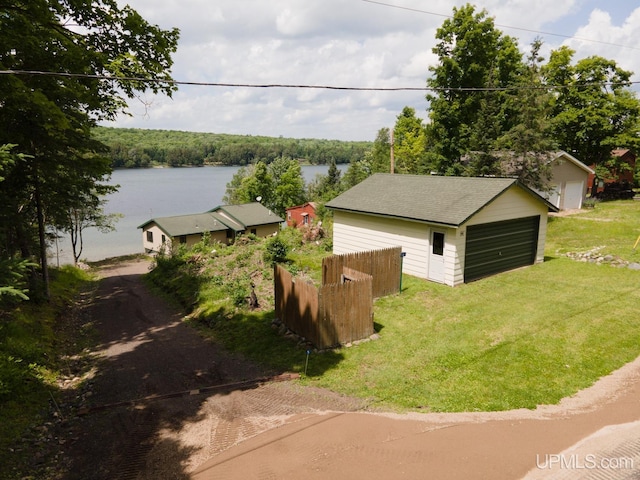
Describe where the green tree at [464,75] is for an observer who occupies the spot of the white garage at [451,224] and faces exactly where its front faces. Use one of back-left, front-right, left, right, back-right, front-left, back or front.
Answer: back-left

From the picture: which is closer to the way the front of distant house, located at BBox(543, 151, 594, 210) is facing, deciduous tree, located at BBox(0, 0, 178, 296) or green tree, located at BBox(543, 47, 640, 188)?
the deciduous tree

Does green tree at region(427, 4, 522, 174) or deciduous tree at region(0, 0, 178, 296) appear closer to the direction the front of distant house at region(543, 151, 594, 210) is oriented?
the deciduous tree

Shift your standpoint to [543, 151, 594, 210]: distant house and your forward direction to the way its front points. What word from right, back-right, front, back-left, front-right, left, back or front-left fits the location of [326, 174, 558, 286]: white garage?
front

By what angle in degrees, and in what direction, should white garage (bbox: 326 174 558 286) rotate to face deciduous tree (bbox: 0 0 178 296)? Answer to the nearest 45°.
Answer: approximately 90° to its right

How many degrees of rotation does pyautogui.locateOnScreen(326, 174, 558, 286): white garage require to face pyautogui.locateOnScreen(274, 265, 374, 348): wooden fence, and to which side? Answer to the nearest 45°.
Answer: approximately 45° to its right

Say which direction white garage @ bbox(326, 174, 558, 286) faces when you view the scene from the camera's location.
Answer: facing the viewer and to the right of the viewer

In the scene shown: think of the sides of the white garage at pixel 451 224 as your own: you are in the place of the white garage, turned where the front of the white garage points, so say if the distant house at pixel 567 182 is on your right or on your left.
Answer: on your left

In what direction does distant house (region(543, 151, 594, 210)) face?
toward the camera

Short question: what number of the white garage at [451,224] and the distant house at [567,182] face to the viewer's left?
0

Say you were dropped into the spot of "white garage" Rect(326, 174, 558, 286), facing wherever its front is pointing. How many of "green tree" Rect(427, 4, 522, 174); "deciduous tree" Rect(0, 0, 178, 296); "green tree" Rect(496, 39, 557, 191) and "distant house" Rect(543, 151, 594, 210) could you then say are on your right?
1
